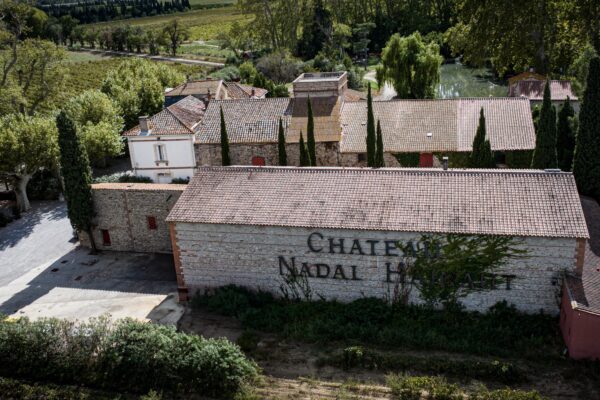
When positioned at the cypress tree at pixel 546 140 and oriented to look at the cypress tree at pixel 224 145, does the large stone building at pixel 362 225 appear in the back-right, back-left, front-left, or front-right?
front-left

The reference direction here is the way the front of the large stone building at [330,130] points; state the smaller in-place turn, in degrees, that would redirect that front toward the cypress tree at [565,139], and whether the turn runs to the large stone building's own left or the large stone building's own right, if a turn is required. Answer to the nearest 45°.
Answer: approximately 90° to the large stone building's own left

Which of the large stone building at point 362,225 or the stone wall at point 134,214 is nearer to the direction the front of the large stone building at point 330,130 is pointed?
the large stone building

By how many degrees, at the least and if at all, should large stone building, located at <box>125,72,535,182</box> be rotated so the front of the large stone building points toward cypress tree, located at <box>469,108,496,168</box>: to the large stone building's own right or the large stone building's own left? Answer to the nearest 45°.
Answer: approximately 45° to the large stone building's own left

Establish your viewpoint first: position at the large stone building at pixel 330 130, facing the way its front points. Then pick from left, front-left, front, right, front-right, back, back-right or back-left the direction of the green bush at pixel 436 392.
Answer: front

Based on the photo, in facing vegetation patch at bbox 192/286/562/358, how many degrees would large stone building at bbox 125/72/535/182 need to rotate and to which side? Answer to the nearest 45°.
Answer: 0° — it already faces it

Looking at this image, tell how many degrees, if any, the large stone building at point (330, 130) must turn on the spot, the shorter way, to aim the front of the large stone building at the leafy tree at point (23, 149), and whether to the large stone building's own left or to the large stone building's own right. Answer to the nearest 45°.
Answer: approximately 90° to the large stone building's own right

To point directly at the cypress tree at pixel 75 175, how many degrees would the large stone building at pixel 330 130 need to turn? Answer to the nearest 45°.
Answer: approximately 45° to its right

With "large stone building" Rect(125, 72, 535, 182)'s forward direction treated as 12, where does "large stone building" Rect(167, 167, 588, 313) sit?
"large stone building" Rect(167, 167, 588, 313) is roughly at 12 o'clock from "large stone building" Rect(125, 72, 535, 182).

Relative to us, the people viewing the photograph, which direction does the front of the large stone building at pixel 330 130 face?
facing the viewer

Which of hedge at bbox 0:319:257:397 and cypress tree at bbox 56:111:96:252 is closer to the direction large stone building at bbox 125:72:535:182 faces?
the hedge

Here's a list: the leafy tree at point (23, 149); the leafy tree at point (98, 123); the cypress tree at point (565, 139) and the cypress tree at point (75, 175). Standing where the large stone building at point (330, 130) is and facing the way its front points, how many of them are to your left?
1

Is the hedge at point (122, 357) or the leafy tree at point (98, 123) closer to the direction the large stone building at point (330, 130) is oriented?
the hedge

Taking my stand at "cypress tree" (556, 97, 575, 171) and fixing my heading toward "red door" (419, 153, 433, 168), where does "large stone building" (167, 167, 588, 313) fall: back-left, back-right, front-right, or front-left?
front-left

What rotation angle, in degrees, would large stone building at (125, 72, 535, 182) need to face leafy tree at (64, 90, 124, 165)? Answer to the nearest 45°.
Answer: approximately 90° to its right

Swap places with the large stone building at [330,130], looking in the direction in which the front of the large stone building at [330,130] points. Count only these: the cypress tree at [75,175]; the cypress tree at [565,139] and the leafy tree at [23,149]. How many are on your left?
1

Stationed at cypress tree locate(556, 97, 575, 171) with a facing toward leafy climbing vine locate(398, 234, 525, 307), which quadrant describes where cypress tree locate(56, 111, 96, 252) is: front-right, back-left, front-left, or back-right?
front-right
